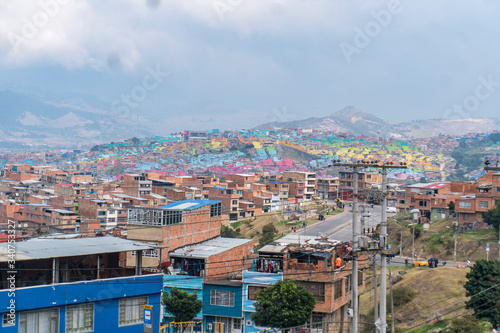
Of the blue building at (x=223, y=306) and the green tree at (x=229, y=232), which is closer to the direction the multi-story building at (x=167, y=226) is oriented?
the blue building

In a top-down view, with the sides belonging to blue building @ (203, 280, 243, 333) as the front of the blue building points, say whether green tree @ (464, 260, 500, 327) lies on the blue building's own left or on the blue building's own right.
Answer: on the blue building's own left

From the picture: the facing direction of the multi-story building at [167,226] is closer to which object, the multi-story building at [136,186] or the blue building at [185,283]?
the blue building

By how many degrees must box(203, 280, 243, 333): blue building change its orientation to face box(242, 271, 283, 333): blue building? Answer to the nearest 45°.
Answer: approximately 90° to its left

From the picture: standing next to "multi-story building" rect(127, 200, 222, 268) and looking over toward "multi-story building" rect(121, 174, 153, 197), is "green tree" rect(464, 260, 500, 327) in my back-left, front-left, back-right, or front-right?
back-right

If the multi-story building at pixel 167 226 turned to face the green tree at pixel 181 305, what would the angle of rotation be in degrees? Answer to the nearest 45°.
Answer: approximately 45° to its left

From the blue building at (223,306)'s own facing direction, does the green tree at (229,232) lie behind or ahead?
behind

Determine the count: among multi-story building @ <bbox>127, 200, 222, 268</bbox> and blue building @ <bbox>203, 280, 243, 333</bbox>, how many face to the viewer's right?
0

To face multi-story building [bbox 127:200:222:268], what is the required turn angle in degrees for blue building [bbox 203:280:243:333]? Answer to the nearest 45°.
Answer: approximately 135° to its right

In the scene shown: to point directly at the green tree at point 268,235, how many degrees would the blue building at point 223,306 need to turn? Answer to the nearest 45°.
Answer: approximately 180°

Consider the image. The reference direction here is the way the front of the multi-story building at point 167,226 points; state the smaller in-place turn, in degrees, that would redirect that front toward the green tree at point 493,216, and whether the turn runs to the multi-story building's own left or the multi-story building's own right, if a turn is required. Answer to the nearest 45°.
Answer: approximately 135° to the multi-story building's own left

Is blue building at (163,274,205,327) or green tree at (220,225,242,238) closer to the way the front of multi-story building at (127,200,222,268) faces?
the blue building

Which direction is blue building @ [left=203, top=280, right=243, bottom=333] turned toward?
toward the camera

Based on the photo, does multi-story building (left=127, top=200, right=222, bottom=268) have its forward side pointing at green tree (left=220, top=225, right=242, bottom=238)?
no
